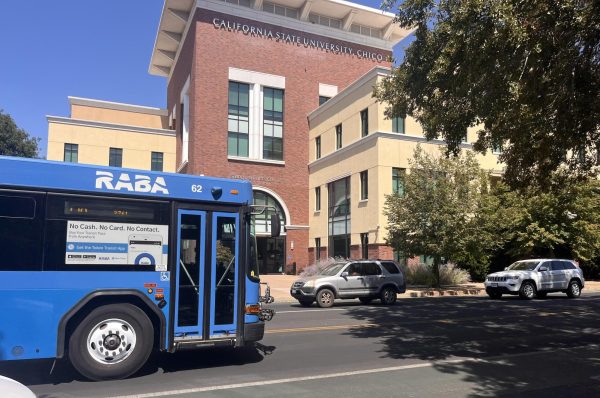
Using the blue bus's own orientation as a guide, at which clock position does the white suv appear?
The white suv is roughly at 11 o'clock from the blue bus.

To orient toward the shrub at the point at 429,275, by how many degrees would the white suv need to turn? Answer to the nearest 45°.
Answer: approximately 90° to its right

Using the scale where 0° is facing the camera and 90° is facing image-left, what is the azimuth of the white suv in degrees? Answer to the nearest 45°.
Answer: approximately 45°

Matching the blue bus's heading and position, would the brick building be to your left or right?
on your left

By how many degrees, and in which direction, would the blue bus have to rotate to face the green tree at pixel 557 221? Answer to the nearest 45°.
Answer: approximately 45° to its left

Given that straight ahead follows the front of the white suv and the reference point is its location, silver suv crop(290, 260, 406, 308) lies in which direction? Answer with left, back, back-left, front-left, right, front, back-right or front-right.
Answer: front

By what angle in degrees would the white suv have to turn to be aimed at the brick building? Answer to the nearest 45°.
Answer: approximately 90° to its right

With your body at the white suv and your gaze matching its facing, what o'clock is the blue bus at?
The blue bus is roughly at 11 o'clock from the white suv.

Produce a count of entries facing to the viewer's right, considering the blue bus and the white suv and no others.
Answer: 1

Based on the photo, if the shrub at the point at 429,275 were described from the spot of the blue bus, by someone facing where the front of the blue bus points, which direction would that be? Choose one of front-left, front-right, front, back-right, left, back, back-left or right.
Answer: front-left

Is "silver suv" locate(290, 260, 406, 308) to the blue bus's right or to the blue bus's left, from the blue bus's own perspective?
on its left

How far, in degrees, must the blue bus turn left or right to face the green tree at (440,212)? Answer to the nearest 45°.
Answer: approximately 45° to its left

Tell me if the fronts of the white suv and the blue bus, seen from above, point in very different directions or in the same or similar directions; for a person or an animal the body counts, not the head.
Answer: very different directions

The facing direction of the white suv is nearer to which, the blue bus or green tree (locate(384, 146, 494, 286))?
the blue bus

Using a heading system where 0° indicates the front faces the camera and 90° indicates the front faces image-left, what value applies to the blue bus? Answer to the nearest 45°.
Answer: approximately 270°
